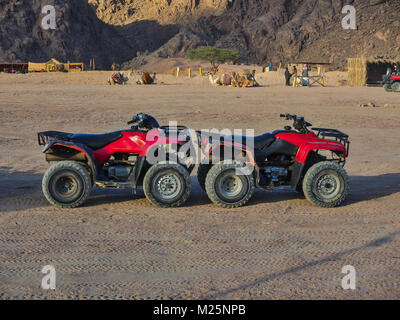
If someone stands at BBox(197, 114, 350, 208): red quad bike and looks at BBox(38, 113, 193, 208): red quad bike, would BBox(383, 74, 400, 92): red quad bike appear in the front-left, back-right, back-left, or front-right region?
back-right

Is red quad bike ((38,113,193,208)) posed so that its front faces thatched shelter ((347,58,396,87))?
no

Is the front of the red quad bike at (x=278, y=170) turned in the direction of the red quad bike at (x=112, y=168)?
no

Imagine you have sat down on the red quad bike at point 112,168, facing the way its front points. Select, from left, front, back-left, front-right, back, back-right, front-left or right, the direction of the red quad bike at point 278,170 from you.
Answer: front

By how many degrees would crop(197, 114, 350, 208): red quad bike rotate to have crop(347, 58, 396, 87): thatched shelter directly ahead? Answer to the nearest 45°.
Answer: approximately 90° to its left

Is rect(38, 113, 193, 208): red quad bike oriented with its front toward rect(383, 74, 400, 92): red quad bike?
no

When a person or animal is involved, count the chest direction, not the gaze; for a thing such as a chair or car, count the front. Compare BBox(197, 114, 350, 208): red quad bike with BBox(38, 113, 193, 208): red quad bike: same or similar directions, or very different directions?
same or similar directions

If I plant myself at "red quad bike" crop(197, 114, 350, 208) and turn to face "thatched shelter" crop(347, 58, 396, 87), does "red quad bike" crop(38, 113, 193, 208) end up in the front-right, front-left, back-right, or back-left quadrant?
back-left

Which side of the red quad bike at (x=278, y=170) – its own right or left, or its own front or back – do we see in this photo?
right

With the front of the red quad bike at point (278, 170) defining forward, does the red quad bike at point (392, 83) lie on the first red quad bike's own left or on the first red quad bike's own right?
on the first red quad bike's own left

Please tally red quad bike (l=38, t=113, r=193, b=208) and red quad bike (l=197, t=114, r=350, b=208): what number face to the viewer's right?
2

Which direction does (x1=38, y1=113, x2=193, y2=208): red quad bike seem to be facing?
to the viewer's right
